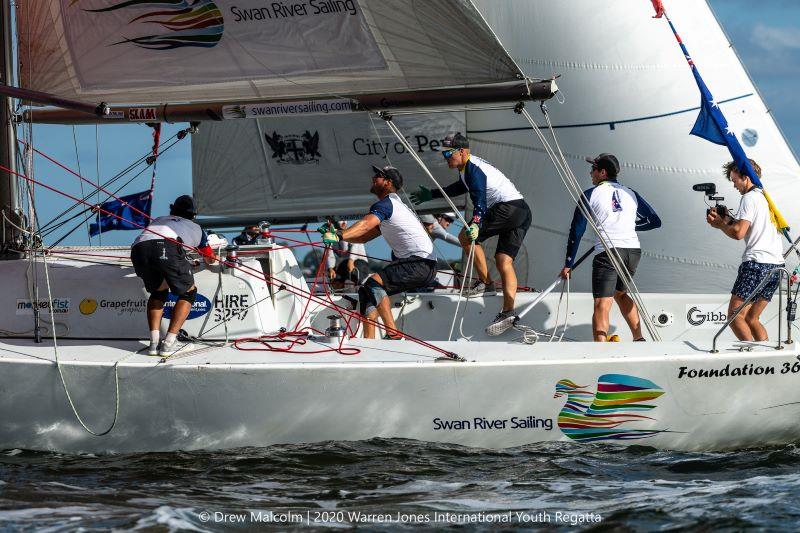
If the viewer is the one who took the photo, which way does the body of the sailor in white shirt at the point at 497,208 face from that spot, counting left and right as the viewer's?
facing to the left of the viewer

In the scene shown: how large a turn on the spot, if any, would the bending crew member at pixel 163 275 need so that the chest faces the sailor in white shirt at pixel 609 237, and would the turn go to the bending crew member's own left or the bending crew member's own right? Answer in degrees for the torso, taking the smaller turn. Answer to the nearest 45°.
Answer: approximately 45° to the bending crew member's own right

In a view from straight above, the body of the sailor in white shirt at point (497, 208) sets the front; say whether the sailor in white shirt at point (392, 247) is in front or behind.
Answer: in front

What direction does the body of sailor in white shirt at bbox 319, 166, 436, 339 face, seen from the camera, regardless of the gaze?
to the viewer's left

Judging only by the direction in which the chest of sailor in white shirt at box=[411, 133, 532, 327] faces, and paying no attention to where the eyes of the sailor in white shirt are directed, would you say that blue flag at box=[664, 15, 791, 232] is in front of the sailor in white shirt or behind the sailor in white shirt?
behind

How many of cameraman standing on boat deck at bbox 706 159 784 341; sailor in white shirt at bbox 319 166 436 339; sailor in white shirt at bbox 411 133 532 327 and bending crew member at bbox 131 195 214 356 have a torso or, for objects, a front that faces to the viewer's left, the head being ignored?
3

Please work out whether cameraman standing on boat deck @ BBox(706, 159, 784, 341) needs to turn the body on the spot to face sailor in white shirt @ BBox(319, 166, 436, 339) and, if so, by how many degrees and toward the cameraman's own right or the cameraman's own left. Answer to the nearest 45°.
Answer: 0° — they already face them

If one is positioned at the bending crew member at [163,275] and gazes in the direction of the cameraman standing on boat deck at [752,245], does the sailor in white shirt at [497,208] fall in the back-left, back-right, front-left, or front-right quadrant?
front-left

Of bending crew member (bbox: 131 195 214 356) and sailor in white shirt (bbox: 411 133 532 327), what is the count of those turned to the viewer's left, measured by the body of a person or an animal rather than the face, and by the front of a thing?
1

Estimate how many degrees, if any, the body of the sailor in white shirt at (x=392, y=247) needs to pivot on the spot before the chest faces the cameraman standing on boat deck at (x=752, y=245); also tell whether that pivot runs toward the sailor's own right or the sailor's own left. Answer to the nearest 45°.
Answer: approximately 180°

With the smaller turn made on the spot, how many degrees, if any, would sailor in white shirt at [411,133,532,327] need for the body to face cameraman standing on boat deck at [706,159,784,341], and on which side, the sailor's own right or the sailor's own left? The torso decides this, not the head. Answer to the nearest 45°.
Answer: approximately 135° to the sailor's own left

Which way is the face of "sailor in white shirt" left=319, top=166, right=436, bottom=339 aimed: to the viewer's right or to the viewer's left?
to the viewer's left

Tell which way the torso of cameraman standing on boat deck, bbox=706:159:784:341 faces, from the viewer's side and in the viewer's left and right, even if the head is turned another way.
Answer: facing to the left of the viewer

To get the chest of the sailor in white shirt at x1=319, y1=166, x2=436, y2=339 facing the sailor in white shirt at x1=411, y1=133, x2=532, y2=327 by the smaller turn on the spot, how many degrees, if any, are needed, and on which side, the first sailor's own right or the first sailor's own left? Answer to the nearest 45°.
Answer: approximately 135° to the first sailor's own right

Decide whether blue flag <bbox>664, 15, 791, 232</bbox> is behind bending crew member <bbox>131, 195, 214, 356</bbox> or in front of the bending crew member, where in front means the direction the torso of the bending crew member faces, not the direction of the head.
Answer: in front

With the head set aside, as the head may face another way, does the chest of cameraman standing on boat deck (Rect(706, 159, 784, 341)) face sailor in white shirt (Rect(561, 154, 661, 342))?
yes

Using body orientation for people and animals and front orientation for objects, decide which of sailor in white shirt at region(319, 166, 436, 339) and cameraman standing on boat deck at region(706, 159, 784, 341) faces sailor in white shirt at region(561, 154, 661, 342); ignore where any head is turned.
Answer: the cameraman standing on boat deck

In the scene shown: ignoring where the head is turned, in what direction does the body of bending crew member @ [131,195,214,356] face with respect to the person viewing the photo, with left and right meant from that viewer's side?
facing away from the viewer and to the right of the viewer

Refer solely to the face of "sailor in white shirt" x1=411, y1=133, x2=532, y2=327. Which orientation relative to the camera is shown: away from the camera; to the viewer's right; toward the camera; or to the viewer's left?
to the viewer's left
